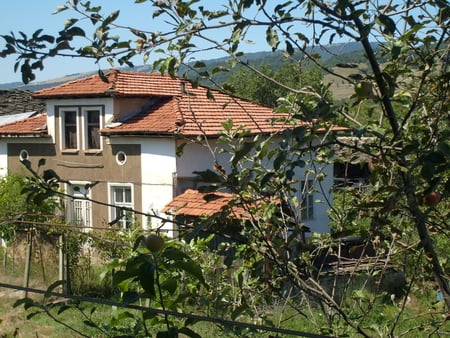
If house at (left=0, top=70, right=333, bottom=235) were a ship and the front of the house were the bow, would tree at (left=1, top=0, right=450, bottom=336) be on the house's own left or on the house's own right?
on the house's own left

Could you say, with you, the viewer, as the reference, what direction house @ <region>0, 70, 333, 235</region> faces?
facing the viewer and to the left of the viewer
